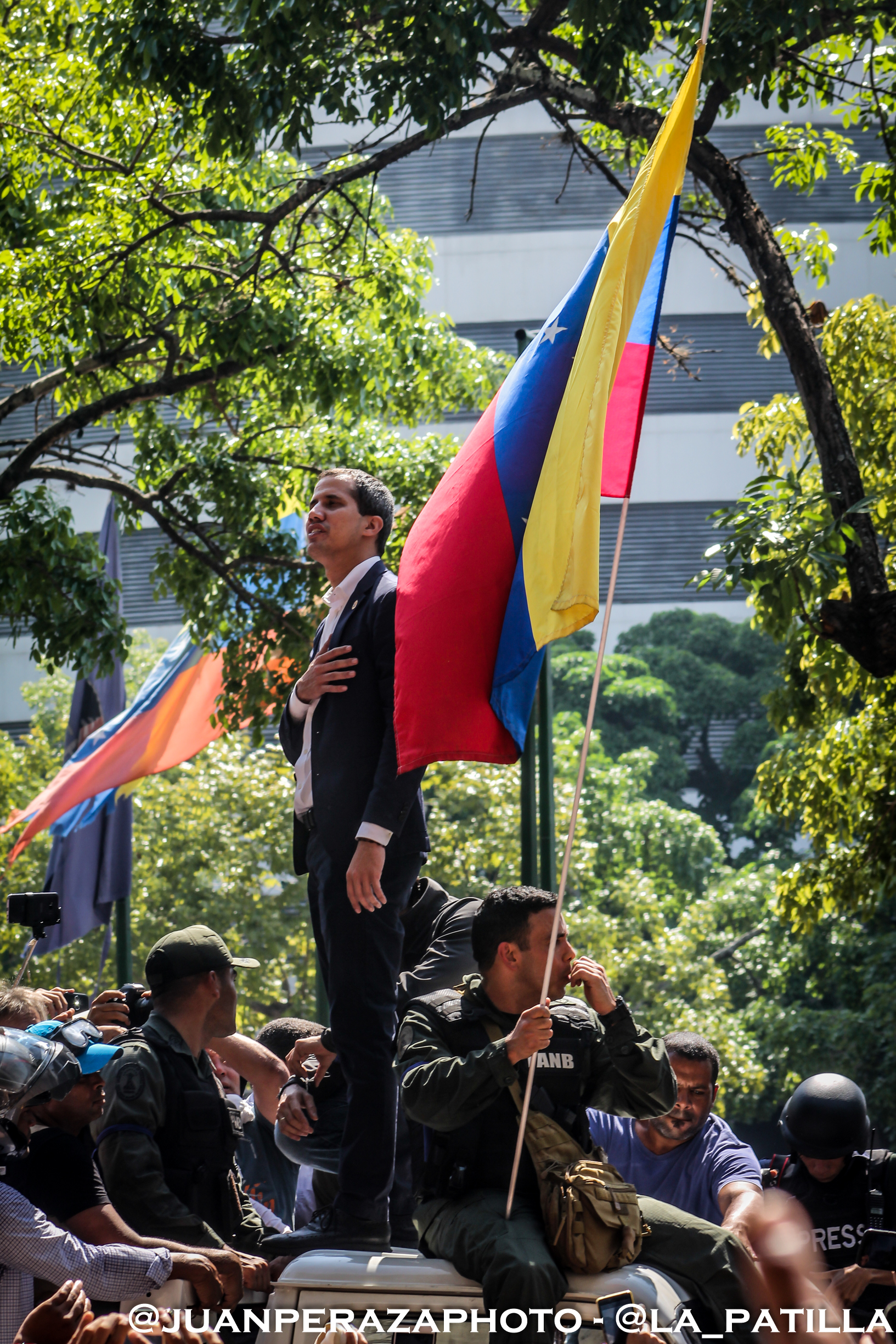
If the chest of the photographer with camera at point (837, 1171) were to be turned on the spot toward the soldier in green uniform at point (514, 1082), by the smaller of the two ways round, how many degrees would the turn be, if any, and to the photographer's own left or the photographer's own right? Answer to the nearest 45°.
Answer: approximately 45° to the photographer's own right

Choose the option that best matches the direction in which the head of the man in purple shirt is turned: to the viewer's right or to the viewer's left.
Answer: to the viewer's left

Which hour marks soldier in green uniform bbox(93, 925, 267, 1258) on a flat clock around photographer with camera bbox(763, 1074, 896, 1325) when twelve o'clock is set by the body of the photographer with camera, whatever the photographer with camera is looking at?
The soldier in green uniform is roughly at 2 o'clock from the photographer with camera.

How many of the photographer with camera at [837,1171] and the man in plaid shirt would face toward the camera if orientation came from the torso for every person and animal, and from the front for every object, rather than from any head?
1

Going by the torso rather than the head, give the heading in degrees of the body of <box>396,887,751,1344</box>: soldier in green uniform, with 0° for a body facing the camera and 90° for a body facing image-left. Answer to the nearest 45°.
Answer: approximately 315°

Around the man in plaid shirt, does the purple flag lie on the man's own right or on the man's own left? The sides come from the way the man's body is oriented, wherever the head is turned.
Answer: on the man's own left

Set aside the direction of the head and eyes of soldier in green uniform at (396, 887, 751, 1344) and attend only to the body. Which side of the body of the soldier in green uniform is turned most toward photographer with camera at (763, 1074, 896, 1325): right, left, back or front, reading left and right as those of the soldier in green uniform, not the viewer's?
left

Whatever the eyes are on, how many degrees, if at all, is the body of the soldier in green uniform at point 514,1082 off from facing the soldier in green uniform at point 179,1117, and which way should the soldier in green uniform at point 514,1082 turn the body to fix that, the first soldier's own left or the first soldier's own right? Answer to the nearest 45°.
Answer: approximately 135° to the first soldier's own right

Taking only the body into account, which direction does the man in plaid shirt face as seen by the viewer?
to the viewer's right

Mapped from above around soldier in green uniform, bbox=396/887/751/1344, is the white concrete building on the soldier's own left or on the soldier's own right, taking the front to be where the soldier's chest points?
on the soldier's own left

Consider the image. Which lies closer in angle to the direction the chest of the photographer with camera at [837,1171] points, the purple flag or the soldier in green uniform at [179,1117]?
the soldier in green uniform
